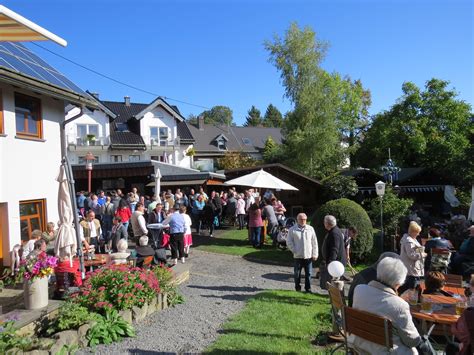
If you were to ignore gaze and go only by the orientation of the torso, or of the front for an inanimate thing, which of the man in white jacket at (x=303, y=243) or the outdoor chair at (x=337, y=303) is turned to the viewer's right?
the outdoor chair

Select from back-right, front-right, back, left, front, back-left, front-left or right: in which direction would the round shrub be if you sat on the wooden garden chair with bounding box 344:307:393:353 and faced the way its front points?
front-left

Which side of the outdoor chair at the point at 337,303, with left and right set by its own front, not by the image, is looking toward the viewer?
right

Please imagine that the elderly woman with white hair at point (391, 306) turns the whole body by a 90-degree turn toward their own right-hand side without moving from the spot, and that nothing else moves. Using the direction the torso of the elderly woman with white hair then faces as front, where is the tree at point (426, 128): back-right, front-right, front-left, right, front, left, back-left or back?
back-left

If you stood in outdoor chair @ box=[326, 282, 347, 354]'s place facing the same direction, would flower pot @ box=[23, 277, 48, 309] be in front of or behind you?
behind

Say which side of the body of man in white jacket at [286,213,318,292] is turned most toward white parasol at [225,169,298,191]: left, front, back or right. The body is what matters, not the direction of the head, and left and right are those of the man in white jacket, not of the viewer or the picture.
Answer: back

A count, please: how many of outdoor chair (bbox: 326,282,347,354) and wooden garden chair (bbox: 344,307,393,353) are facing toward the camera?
0

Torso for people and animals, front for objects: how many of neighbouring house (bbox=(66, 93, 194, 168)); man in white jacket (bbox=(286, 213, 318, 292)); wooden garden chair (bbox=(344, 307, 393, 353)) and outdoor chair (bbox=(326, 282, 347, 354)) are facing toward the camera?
2

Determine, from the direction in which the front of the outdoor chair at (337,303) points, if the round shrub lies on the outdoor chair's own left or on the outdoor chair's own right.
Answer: on the outdoor chair's own left

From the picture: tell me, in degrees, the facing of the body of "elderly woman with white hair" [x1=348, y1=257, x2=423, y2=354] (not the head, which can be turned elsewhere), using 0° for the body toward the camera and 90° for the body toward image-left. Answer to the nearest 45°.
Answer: approximately 225°

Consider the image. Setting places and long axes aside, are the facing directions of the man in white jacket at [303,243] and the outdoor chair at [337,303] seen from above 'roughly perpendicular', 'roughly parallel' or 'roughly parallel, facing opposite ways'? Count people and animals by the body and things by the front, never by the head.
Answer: roughly perpendicular

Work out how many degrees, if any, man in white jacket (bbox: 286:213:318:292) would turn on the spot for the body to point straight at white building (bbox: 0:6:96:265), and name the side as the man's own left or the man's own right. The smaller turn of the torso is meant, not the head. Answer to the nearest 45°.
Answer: approximately 90° to the man's own right

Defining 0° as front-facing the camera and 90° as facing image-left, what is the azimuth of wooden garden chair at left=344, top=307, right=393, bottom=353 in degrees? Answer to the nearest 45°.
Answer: approximately 225°

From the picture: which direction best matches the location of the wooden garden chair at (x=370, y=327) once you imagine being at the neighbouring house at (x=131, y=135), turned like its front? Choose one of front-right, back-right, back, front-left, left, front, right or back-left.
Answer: front

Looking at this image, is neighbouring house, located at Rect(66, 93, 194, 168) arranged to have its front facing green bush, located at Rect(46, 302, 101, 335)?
yes

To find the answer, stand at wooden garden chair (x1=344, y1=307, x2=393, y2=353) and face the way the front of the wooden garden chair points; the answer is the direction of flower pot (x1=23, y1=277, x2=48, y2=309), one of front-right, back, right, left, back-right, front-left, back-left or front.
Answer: back-left

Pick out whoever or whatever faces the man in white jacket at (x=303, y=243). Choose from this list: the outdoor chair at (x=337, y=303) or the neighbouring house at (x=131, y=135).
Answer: the neighbouring house

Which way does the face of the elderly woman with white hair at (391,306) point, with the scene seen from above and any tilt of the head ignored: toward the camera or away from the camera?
away from the camera

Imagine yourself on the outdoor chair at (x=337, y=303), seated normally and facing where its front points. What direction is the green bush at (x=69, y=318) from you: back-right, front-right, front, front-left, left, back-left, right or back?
back

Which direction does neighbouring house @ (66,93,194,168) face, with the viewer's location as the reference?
facing the viewer
